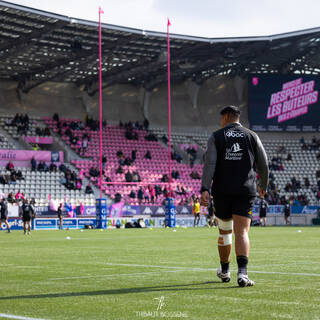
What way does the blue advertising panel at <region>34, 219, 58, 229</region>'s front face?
toward the camera

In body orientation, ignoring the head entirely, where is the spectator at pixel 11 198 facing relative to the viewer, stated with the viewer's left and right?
facing the viewer and to the right of the viewer

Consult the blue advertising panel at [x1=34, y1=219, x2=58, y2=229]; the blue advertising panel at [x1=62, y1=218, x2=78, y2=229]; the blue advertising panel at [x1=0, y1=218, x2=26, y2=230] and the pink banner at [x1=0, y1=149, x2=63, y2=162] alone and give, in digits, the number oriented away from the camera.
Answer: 0

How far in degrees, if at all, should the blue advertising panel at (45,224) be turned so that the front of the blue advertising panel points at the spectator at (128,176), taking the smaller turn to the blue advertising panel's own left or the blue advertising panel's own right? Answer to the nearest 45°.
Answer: approximately 135° to the blue advertising panel's own left

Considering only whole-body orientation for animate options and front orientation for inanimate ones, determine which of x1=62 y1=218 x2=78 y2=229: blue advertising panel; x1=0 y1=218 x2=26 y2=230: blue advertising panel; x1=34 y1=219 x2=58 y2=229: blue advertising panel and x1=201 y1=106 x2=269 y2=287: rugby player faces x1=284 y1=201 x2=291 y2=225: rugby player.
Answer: x1=201 y1=106 x2=269 y2=287: rugby player

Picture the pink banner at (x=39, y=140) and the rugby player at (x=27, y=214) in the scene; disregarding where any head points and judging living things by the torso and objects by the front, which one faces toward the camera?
the pink banner

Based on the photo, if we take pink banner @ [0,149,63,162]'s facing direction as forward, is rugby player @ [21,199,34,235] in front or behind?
in front

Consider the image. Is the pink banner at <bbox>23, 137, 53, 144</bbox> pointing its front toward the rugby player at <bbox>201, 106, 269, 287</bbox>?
yes

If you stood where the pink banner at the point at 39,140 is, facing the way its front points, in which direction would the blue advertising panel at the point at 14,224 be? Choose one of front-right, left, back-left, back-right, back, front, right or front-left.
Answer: front

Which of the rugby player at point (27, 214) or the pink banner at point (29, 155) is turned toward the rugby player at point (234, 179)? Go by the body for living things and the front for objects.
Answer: the pink banner

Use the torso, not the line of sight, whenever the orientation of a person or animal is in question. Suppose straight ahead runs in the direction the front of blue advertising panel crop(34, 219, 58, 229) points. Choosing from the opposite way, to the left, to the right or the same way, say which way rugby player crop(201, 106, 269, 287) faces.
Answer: the opposite way

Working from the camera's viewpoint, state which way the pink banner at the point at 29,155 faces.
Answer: facing the viewer

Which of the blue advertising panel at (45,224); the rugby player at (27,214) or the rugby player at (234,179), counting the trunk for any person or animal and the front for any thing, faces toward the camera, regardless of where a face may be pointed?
the blue advertising panel

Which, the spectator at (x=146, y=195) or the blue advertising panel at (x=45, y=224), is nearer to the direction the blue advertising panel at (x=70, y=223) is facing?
the blue advertising panel

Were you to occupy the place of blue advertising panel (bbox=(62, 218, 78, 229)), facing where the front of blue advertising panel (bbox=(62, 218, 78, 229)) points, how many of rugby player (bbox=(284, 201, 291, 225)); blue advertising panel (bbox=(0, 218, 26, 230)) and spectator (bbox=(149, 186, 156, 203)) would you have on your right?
1

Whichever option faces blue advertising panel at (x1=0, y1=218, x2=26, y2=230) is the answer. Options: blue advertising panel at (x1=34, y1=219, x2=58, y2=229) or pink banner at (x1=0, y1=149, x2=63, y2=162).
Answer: the pink banner

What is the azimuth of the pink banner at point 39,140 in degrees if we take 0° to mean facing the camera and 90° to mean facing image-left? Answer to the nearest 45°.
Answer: approximately 0°
